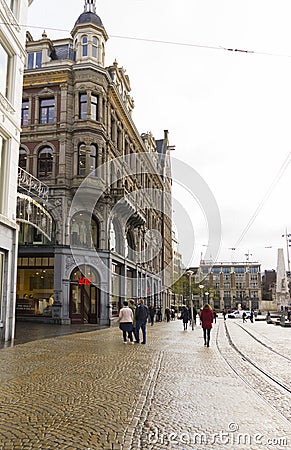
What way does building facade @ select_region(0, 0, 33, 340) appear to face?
to the viewer's right

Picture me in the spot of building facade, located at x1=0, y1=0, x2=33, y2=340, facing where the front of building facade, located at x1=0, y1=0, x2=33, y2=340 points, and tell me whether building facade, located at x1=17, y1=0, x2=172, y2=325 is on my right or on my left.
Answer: on my left

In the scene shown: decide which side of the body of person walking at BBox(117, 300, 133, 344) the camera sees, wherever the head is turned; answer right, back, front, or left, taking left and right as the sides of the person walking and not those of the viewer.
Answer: back

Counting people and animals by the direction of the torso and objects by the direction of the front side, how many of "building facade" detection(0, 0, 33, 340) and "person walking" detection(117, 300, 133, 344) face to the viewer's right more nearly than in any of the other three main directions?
1

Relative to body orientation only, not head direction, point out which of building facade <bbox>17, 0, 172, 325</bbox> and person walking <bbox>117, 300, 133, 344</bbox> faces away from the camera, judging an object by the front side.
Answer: the person walking

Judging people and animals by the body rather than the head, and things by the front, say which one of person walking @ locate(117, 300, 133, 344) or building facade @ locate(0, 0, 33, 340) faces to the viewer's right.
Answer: the building facade

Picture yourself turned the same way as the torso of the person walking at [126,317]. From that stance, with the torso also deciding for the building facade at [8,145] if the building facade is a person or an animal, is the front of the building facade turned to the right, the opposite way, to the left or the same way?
to the right
